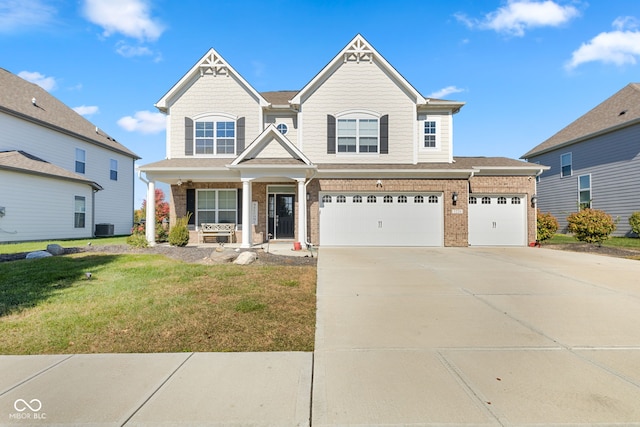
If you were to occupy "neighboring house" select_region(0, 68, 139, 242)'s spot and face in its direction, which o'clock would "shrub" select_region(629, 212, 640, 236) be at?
The shrub is roughly at 9 o'clock from the neighboring house.

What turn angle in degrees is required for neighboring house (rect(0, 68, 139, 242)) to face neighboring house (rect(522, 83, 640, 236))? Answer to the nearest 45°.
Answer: approximately 90° to its left

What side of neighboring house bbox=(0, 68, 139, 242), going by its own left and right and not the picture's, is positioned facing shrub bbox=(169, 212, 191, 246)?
left

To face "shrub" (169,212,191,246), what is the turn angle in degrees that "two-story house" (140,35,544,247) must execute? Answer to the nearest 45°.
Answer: approximately 90° to its right

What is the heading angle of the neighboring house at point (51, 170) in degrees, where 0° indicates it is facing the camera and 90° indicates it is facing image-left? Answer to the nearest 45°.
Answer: approximately 45°

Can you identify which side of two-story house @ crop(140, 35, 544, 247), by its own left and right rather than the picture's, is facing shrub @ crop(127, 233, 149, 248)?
right

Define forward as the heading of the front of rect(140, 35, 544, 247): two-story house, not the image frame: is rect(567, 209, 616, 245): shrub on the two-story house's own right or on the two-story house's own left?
on the two-story house's own left

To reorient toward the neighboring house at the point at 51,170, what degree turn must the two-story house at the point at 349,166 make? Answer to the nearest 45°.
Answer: approximately 90° to its right

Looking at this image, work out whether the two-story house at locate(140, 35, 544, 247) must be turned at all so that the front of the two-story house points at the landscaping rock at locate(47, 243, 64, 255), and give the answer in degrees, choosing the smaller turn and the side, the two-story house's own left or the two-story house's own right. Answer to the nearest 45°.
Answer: approximately 45° to the two-story house's own right
